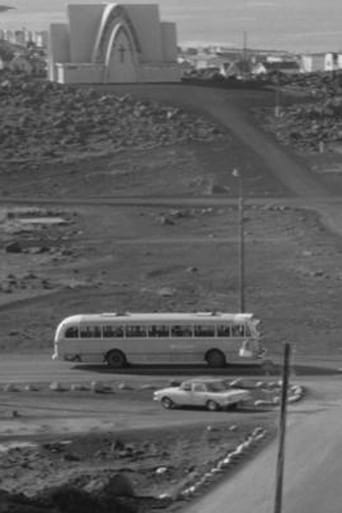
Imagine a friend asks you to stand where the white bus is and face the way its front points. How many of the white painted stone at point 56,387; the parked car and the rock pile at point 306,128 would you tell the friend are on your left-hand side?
1

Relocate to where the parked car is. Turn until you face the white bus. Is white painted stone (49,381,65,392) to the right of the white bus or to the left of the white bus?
left

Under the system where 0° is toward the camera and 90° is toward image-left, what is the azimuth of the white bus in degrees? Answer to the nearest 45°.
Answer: approximately 270°

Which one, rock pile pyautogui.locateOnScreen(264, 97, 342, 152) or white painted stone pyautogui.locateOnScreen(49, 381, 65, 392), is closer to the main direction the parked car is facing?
the white painted stone

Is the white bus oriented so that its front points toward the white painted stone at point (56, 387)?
no

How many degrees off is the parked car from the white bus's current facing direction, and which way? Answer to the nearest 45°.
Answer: approximately 90° to its right

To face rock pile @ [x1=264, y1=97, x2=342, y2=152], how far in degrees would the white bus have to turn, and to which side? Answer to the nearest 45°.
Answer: approximately 90° to its left

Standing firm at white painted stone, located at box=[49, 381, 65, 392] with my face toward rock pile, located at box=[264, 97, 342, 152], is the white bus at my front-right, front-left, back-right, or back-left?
front-right

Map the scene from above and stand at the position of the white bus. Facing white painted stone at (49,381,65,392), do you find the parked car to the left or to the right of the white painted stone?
left

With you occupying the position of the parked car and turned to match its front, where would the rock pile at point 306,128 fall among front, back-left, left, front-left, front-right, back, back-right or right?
front-right

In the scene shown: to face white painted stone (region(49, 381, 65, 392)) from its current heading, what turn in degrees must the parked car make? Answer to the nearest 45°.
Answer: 0° — it already faces it

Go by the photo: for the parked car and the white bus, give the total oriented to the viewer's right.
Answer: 1

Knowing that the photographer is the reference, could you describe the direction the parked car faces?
facing away from the viewer and to the left of the viewer

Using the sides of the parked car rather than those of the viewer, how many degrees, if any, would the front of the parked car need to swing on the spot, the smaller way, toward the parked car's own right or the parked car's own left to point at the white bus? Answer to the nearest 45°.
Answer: approximately 45° to the parked car's own right
